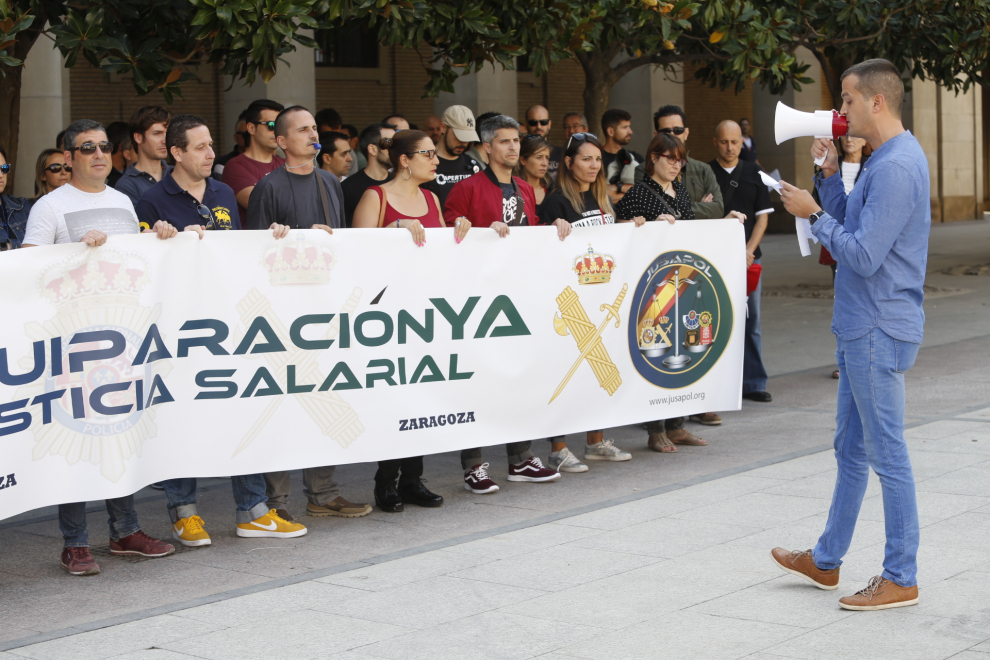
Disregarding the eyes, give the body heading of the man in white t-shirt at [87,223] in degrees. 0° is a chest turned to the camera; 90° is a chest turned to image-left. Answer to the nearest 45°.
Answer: approximately 315°

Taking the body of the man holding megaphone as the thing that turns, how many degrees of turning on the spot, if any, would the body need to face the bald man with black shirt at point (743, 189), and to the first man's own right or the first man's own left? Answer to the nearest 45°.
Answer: approximately 90° to the first man's own right

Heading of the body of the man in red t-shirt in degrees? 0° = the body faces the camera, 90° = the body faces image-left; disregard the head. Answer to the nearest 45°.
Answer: approximately 315°

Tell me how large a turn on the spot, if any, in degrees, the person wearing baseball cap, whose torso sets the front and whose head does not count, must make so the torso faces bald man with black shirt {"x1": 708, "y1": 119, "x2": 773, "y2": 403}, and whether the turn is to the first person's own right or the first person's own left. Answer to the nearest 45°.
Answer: approximately 45° to the first person's own left

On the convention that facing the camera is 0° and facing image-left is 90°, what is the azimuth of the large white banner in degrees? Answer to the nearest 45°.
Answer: approximately 315°

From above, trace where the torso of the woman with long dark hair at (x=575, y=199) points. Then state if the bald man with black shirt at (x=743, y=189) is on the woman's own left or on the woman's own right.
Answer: on the woman's own left

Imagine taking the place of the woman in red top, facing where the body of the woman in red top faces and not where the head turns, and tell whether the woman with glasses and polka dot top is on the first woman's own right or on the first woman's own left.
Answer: on the first woman's own left

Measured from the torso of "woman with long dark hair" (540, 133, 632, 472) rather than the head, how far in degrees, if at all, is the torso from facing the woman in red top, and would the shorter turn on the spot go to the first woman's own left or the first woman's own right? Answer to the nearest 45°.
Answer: approximately 90° to the first woman's own right

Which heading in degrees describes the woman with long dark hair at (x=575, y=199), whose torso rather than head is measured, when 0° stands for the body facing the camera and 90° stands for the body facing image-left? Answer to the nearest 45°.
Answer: approximately 315°

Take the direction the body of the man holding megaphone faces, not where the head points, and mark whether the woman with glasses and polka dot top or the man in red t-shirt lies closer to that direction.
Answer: the man in red t-shirt

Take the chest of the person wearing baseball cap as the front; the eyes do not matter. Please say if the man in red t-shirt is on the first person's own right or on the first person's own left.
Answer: on the first person's own right

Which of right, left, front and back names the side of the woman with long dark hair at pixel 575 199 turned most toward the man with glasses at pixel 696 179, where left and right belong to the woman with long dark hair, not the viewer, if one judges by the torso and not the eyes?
left
